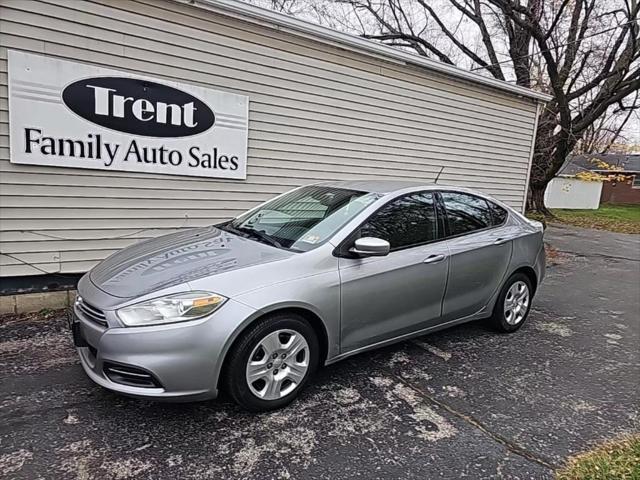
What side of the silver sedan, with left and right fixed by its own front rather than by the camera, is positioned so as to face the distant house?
back

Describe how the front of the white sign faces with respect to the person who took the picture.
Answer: facing the viewer and to the right of the viewer

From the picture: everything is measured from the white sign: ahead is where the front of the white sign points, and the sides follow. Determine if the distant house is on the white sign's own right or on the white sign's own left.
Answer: on the white sign's own left

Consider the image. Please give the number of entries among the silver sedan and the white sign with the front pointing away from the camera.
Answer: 0

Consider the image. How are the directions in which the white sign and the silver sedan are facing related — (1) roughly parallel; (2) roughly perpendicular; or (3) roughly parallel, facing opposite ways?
roughly perpendicular

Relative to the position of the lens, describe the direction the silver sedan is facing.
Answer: facing the viewer and to the left of the viewer
